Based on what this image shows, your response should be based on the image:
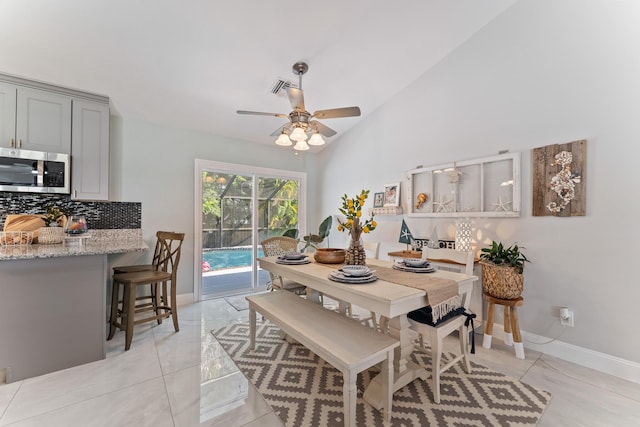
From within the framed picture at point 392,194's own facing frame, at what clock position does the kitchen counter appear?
The kitchen counter is roughly at 12 o'clock from the framed picture.

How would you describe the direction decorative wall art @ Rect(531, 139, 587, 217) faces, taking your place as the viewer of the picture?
facing the viewer and to the left of the viewer

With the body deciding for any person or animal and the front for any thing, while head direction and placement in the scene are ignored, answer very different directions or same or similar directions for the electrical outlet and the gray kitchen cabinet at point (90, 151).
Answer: very different directions

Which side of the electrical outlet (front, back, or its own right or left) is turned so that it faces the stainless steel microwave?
front

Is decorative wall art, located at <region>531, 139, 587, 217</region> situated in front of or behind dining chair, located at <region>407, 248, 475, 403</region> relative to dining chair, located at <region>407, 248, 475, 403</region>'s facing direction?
behind

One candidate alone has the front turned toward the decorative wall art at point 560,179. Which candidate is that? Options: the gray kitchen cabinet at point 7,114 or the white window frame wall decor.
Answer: the gray kitchen cabinet

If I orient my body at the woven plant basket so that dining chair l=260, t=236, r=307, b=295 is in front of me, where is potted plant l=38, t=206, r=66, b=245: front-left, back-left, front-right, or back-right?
front-left

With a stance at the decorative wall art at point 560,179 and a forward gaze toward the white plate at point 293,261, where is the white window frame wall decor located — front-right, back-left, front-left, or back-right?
front-right

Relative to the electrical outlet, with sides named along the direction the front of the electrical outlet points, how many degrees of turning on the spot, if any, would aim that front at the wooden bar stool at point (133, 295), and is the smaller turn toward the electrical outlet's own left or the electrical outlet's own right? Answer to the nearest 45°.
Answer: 0° — it already faces it

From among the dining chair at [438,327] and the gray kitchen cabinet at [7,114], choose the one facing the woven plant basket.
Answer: the gray kitchen cabinet

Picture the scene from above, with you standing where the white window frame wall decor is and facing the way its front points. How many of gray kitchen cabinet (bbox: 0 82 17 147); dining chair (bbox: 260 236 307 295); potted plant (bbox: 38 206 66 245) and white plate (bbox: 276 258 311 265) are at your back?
0

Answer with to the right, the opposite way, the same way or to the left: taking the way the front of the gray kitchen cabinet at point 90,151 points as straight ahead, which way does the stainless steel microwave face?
the same way

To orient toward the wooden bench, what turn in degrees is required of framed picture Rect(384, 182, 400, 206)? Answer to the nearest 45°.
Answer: approximately 45° to its left

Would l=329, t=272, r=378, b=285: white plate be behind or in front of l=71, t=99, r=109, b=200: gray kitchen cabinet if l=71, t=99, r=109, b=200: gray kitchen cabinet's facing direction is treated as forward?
in front

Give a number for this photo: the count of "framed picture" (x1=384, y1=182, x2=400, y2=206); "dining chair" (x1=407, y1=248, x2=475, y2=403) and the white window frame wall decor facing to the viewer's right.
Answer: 0

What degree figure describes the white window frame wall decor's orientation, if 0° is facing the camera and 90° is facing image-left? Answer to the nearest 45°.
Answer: approximately 45°

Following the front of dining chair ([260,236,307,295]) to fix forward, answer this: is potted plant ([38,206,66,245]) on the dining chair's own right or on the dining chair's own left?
on the dining chair's own right
